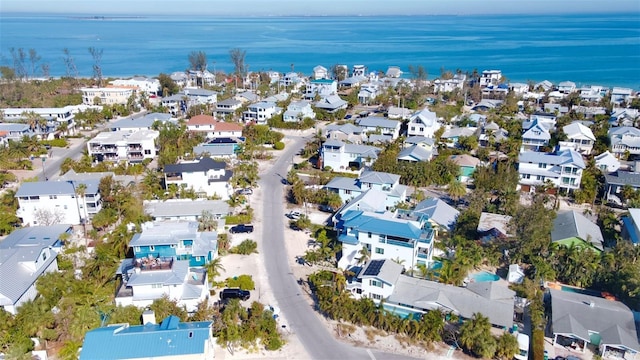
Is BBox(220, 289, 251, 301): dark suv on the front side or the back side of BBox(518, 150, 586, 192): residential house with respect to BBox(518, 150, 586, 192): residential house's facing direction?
on the front side

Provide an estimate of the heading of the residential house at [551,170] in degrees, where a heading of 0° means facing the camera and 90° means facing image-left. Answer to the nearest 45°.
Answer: approximately 0°

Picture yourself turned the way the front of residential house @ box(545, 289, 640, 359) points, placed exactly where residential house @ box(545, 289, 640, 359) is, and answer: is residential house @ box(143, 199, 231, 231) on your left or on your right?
on your right

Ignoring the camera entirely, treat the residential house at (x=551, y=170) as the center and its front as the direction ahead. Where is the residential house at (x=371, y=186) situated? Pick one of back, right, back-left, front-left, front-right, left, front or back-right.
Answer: front-right

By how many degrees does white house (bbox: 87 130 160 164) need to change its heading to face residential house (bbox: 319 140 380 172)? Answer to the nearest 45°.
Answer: approximately 45° to its left

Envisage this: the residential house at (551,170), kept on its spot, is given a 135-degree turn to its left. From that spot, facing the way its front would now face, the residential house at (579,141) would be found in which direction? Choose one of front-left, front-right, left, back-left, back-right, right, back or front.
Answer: front-left

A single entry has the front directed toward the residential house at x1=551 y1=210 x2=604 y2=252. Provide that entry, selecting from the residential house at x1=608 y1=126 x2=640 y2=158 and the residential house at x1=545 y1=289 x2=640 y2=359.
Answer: the residential house at x1=608 y1=126 x2=640 y2=158

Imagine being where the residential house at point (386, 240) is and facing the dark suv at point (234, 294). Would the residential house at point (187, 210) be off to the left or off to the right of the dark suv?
right

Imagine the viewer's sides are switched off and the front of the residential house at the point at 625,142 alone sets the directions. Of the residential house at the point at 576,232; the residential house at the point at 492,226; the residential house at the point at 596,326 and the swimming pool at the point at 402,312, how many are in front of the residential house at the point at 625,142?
4

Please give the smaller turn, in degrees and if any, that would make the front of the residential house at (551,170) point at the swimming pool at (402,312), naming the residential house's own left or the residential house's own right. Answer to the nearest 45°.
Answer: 0° — it already faces it

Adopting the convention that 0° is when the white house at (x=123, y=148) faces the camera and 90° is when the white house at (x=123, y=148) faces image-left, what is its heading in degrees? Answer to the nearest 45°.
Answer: approximately 0°

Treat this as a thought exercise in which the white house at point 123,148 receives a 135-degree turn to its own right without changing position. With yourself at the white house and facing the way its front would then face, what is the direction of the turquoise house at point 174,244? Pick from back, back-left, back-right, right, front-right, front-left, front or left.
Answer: back-left

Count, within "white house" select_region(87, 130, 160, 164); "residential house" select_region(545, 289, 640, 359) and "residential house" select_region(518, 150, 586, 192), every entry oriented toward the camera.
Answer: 3
